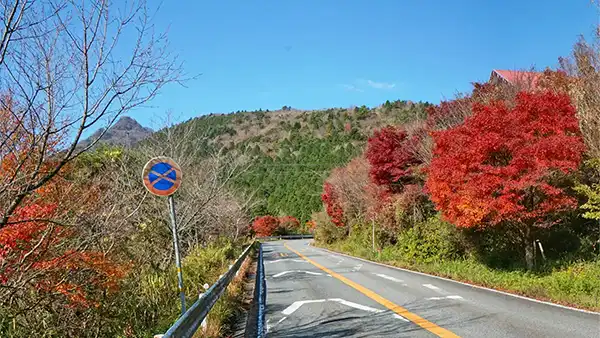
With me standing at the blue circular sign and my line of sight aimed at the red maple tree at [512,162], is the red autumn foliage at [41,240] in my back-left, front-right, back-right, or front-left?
back-left

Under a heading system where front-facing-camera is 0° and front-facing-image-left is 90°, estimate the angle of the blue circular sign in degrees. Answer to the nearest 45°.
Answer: approximately 0°

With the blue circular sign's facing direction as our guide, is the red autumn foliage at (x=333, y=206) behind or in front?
behind

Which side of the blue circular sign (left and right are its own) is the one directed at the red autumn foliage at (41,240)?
right

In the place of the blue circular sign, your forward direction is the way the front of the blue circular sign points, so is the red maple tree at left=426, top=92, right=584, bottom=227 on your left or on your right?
on your left
